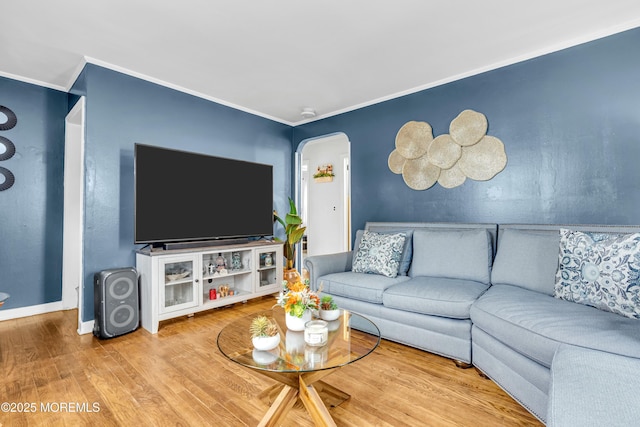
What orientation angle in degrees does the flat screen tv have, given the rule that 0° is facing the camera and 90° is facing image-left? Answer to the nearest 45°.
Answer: approximately 315°

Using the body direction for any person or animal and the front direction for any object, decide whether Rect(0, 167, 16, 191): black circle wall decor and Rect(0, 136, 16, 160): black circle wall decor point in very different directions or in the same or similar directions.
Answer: same or similar directions

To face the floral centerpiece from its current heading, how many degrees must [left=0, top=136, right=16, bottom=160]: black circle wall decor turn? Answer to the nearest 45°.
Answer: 0° — it already faces it

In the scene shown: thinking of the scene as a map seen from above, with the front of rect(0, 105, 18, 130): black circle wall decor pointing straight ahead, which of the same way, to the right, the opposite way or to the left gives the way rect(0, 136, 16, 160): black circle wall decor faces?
the same way

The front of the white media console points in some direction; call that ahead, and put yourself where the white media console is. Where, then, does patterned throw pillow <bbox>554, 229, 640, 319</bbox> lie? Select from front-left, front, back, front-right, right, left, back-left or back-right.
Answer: front

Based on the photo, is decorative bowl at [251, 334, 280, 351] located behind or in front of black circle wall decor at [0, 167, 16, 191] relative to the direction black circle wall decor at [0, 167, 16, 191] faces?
in front

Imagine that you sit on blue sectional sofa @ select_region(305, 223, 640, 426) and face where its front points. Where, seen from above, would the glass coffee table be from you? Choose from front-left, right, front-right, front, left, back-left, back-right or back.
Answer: front

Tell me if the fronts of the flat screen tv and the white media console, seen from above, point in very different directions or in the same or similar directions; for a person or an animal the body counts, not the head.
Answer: same or similar directions

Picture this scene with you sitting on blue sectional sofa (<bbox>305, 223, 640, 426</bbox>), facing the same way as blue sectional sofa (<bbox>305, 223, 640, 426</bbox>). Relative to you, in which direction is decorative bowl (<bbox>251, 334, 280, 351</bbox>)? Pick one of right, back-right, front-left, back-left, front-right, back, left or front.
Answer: front

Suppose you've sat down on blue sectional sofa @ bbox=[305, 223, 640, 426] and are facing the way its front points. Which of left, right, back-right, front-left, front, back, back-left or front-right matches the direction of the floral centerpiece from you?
front

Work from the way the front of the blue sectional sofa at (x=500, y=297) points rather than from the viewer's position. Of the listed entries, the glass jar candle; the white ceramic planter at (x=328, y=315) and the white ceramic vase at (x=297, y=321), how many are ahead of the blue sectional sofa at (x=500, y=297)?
3

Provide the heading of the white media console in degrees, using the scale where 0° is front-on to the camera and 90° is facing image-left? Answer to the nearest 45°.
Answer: approximately 315°

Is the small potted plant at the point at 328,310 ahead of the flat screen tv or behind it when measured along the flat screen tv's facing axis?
ahead

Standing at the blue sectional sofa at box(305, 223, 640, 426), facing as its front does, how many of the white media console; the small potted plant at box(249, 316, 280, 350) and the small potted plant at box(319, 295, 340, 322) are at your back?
0
